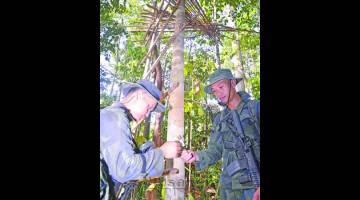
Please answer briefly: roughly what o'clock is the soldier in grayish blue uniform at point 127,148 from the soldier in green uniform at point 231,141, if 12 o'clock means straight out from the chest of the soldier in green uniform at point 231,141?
the soldier in grayish blue uniform at point 127,148 is roughly at 1 o'clock from the soldier in green uniform at point 231,141.

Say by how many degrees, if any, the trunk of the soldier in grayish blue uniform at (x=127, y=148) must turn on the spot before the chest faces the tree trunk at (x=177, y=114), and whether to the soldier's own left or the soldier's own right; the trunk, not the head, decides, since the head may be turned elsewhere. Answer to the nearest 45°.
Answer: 0° — they already face it

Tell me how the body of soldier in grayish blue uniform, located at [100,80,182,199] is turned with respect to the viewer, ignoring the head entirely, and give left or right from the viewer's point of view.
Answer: facing to the right of the viewer

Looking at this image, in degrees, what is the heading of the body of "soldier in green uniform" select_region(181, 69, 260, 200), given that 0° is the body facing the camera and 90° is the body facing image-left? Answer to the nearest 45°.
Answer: approximately 45°

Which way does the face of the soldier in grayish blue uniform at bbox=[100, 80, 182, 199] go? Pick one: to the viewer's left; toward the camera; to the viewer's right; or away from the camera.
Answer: to the viewer's right

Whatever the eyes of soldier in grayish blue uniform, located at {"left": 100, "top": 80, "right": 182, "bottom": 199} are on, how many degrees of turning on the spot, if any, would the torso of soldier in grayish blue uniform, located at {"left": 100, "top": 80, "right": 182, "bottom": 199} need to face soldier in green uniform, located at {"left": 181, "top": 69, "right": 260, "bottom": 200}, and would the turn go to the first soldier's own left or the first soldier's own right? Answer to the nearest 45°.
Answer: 0° — they already face them

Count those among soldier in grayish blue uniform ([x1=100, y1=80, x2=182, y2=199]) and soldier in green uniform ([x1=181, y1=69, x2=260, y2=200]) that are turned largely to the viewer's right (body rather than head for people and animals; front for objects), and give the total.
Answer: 1

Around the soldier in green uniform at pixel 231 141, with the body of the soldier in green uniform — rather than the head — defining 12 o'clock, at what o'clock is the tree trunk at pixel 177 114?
The tree trunk is roughly at 1 o'clock from the soldier in green uniform.
